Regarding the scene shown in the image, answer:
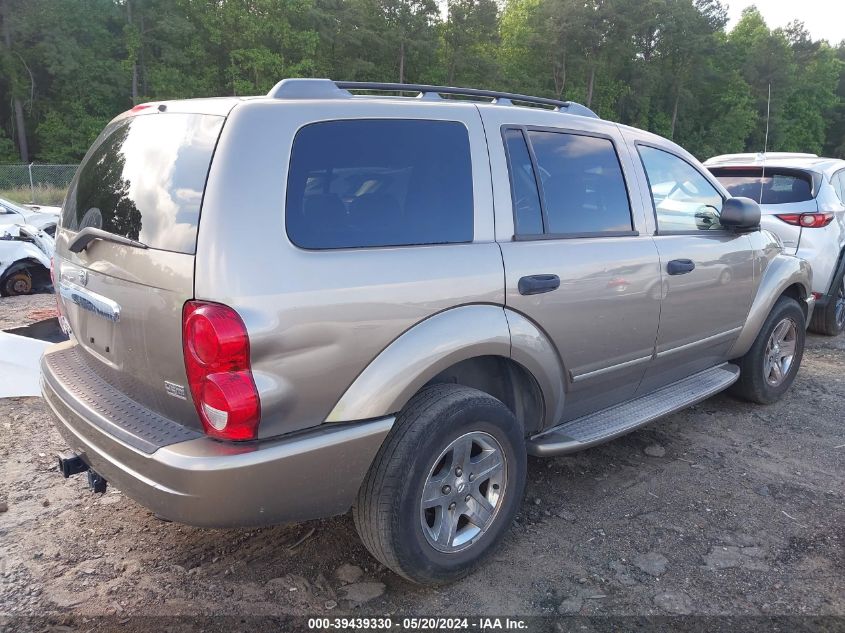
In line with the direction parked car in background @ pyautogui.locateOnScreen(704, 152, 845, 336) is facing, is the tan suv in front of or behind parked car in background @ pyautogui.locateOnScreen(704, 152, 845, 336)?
behind

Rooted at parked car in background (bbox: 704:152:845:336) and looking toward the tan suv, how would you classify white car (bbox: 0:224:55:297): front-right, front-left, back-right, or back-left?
front-right

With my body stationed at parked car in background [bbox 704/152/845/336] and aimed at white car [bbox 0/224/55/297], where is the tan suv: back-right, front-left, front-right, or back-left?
front-left

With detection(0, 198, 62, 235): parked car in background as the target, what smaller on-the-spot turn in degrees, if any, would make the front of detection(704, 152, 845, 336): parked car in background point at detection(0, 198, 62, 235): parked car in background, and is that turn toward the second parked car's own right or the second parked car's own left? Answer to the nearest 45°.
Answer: approximately 135° to the second parked car's own left

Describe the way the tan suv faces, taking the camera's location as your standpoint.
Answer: facing away from the viewer and to the right of the viewer

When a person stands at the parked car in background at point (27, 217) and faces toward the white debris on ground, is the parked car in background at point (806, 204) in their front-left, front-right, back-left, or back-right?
front-left

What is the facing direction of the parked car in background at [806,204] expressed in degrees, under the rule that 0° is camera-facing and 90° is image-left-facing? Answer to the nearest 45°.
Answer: approximately 225°

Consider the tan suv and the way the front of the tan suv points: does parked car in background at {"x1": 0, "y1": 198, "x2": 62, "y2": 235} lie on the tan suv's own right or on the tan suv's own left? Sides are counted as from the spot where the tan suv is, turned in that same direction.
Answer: on the tan suv's own left

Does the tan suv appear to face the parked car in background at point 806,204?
yes

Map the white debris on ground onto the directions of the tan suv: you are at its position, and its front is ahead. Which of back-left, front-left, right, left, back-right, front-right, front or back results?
left

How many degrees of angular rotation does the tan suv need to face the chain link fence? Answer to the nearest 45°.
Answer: approximately 90° to its left

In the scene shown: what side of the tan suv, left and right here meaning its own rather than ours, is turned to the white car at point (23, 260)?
left

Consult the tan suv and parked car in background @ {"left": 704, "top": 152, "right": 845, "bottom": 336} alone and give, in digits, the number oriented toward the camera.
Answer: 0
